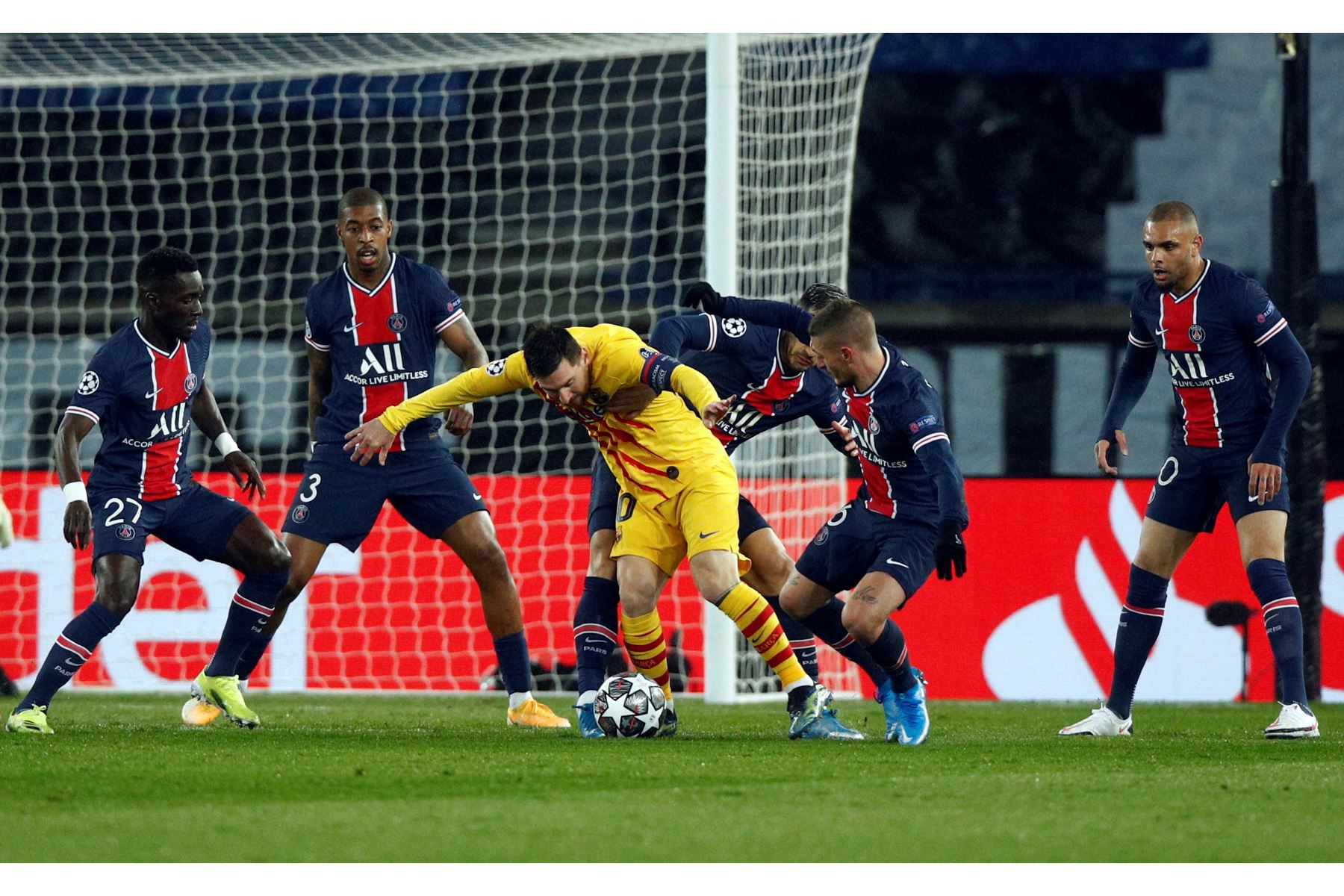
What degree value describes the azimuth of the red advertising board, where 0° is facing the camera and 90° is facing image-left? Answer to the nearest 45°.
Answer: approximately 0°

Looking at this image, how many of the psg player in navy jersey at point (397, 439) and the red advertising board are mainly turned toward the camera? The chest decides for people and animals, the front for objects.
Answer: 2

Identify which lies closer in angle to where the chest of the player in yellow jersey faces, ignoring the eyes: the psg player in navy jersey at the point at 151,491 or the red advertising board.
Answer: the psg player in navy jersey

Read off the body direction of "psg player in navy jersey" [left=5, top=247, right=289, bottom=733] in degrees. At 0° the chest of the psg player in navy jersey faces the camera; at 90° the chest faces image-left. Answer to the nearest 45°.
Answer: approximately 315°

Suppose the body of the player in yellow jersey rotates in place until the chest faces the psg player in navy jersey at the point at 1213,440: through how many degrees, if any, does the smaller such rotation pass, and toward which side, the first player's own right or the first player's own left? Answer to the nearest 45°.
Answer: approximately 135° to the first player's own left

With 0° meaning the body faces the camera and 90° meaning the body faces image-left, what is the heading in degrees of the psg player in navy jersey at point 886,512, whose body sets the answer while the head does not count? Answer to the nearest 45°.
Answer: approximately 45°
